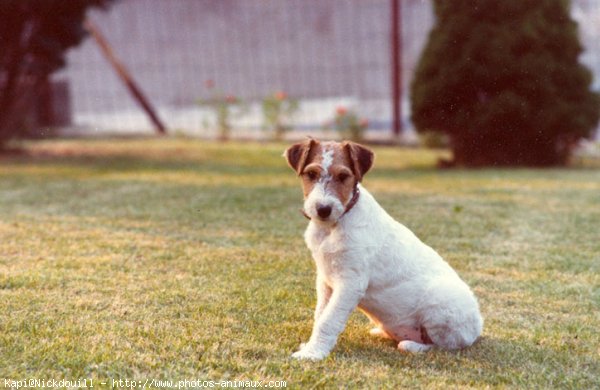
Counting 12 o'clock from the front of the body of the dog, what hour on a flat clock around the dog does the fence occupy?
The fence is roughly at 4 o'clock from the dog.

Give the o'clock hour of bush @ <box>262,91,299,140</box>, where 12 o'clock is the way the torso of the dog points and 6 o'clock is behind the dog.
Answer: The bush is roughly at 4 o'clock from the dog.

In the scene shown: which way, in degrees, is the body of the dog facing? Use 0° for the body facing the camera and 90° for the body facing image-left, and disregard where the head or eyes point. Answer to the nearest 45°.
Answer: approximately 45°

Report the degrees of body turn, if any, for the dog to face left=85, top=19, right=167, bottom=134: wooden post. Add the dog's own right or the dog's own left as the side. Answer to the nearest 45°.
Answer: approximately 90° to the dog's own right

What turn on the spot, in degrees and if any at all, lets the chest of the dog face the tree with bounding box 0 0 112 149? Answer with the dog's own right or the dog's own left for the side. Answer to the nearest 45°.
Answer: approximately 90° to the dog's own right

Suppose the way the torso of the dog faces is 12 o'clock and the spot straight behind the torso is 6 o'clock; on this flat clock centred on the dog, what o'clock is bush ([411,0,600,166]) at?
The bush is roughly at 5 o'clock from the dog.
